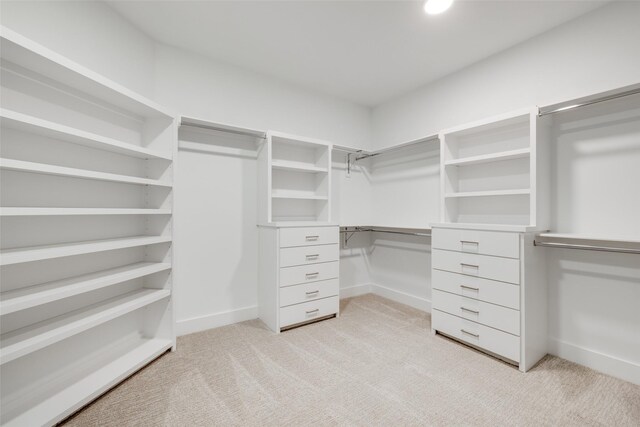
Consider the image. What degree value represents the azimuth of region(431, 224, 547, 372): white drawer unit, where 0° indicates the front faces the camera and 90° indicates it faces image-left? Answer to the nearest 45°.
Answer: approximately 45°

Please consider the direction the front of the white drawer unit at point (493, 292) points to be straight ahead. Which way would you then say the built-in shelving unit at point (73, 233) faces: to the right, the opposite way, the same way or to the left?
the opposite way

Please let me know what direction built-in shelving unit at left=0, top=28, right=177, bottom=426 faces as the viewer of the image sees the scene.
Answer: facing the viewer and to the right of the viewer

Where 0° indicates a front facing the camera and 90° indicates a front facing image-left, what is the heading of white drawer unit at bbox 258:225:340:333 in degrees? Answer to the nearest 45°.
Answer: approximately 315°

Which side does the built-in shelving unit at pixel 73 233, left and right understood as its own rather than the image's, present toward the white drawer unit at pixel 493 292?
front

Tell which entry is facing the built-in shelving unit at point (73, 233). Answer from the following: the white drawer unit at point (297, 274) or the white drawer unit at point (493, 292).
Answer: the white drawer unit at point (493, 292)

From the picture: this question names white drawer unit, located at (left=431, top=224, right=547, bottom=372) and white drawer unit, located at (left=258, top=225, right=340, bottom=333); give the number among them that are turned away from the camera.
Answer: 0

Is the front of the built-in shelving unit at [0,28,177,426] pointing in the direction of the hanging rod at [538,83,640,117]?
yes

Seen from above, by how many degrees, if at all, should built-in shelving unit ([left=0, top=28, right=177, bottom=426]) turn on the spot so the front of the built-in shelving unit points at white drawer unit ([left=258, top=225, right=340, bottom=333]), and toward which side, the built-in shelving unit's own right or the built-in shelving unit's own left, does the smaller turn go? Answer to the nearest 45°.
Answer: approximately 45° to the built-in shelving unit's own left

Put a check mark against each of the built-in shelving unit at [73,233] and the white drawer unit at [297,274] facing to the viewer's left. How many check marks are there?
0

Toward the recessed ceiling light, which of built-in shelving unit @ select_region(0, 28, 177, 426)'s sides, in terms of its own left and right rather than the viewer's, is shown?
front

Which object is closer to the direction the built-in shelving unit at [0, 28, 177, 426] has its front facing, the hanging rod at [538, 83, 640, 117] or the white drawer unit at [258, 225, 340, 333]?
the hanging rod
